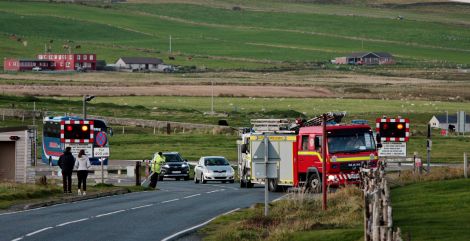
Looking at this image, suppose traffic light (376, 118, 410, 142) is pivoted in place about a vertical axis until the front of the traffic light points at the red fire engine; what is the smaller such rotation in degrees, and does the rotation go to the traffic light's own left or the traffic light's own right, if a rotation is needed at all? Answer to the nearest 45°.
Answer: approximately 45° to the traffic light's own right

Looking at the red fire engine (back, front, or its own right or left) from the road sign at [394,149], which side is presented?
left

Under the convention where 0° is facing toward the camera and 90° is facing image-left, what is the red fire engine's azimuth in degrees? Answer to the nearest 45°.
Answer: approximately 315°

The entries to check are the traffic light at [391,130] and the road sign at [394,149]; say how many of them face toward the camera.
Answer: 2

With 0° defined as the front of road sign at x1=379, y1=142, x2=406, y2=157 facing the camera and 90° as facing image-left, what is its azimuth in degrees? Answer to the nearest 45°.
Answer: approximately 0°
